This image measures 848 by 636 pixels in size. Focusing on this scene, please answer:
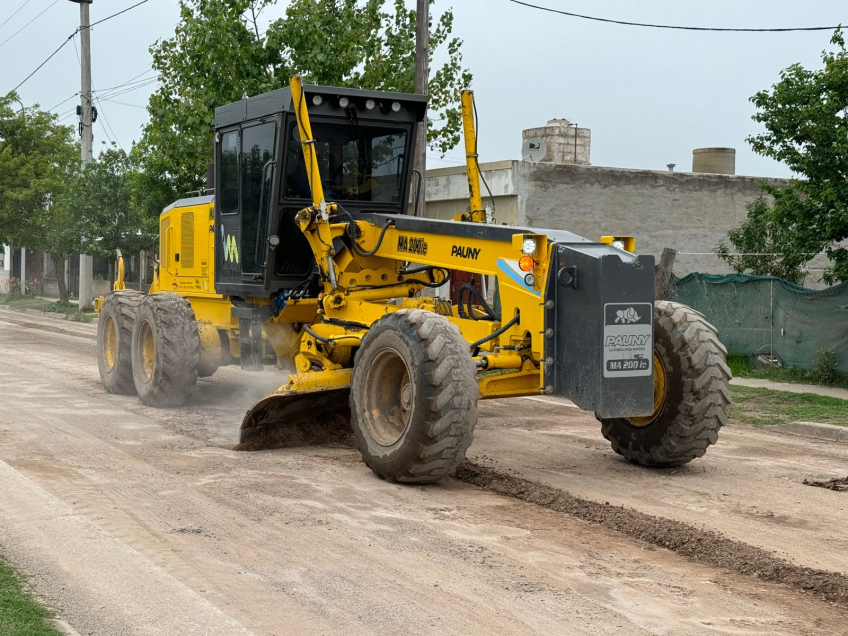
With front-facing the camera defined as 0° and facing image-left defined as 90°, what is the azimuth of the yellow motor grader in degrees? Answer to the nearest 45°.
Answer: approximately 315°

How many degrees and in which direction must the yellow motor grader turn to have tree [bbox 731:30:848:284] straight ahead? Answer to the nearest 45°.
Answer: approximately 90° to its left

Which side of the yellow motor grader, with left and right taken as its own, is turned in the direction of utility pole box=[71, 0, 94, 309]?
back

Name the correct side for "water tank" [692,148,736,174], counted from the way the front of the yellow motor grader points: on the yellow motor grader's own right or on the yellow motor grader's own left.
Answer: on the yellow motor grader's own left

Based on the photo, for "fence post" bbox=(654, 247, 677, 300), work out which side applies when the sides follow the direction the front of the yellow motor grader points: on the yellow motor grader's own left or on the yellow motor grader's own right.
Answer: on the yellow motor grader's own left

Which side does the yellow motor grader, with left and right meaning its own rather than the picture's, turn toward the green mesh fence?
left

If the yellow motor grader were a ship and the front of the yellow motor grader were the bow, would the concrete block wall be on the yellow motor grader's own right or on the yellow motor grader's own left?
on the yellow motor grader's own left

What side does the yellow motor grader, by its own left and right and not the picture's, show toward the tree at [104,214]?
back

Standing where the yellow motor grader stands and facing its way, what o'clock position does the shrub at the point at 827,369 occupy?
The shrub is roughly at 9 o'clock from the yellow motor grader.

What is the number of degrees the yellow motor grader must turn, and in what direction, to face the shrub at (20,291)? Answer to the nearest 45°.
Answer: approximately 180°

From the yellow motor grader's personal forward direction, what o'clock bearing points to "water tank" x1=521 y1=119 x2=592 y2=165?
The water tank is roughly at 8 o'clock from the yellow motor grader.
